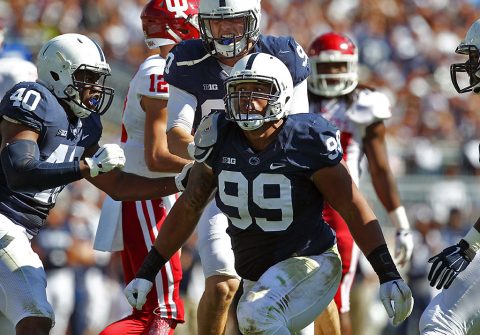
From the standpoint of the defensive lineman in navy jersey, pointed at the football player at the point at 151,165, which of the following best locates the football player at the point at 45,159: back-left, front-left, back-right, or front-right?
front-left

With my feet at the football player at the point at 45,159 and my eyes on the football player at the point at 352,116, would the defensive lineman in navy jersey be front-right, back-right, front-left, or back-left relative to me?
front-right

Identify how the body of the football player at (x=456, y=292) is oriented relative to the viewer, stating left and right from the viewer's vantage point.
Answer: facing to the left of the viewer

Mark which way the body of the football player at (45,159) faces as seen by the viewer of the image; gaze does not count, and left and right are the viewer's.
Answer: facing the viewer and to the right of the viewer

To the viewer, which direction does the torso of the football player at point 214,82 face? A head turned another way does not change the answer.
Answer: toward the camera

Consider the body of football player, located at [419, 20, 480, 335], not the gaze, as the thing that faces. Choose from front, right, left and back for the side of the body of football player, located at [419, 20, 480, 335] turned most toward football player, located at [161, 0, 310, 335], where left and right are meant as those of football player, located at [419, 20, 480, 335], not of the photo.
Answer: front

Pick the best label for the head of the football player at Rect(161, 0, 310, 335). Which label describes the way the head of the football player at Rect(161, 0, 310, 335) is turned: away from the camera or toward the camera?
toward the camera

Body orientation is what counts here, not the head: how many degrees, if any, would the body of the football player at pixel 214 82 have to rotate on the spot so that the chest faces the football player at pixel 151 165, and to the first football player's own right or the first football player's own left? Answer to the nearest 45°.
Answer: approximately 135° to the first football player's own right

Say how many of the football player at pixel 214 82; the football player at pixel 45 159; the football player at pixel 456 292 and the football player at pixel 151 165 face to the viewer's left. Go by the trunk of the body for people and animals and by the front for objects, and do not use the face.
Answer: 1

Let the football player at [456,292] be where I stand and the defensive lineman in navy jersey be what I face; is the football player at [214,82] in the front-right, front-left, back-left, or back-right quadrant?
front-right

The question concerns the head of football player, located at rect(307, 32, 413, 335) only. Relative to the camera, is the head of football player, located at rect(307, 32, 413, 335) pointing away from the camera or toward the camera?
toward the camera

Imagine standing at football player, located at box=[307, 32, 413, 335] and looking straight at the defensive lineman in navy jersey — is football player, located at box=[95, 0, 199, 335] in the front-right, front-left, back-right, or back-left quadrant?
front-right

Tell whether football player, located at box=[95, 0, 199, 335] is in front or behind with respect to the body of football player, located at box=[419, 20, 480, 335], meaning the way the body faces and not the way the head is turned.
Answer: in front

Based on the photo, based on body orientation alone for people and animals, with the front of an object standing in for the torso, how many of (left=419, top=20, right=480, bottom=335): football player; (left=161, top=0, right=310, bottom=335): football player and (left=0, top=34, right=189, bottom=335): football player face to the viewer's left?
1
